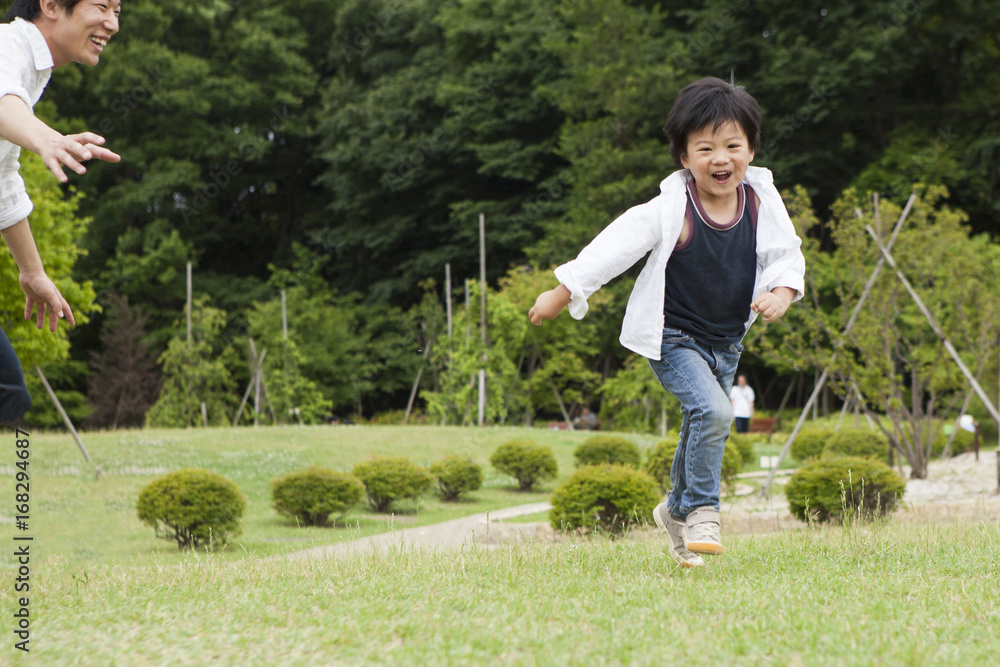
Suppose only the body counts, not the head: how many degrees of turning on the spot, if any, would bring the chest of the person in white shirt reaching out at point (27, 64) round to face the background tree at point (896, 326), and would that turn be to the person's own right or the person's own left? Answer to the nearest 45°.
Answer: approximately 45° to the person's own left

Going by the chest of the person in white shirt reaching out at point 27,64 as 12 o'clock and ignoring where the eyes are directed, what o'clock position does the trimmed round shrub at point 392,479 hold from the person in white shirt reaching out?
The trimmed round shrub is roughly at 10 o'clock from the person in white shirt reaching out.

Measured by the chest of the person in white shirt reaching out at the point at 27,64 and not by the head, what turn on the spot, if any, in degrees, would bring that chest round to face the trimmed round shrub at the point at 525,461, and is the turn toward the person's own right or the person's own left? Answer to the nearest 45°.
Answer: approximately 45° to the person's own left

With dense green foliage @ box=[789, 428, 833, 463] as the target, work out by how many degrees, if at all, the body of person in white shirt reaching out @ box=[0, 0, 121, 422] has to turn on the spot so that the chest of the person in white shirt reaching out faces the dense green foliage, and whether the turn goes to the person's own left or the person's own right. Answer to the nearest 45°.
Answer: approximately 45° to the person's own left

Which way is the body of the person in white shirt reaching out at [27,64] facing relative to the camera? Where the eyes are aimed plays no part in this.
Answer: to the viewer's right

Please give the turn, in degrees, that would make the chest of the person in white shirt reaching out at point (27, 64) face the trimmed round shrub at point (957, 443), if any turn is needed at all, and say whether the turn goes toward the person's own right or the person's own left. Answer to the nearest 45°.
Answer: approximately 45° to the person's own left

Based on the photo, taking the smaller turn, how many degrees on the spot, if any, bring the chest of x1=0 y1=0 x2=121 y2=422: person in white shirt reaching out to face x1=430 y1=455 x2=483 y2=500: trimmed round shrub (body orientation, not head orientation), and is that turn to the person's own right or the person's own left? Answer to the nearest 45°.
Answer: approximately 45° to the person's own left

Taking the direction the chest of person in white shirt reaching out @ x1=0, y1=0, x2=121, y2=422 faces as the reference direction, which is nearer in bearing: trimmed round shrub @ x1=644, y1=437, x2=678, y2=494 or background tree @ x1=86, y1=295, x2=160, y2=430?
the trimmed round shrub

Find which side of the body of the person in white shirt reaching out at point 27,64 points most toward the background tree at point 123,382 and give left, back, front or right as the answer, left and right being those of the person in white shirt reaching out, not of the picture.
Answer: left

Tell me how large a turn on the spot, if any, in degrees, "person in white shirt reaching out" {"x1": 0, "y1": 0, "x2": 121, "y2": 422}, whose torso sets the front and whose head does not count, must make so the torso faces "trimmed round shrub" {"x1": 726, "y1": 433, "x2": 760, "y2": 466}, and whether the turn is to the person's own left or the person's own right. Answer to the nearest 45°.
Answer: approximately 45° to the person's own left
